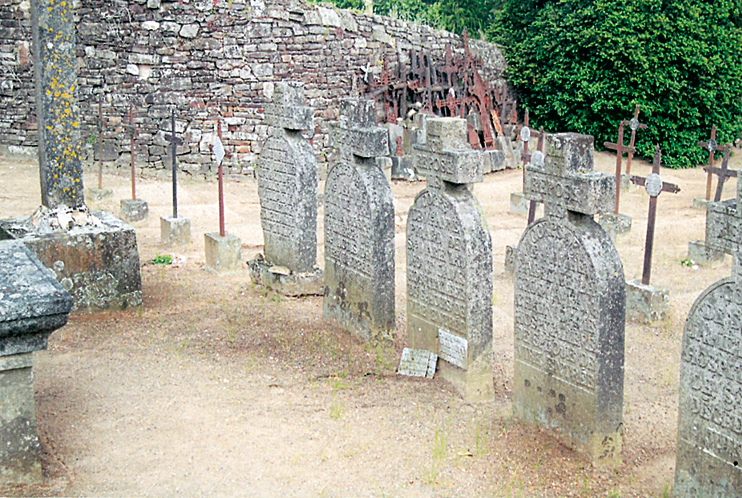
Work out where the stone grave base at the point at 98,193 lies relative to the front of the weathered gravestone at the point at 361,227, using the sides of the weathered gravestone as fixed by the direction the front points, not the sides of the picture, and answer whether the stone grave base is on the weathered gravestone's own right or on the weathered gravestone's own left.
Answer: on the weathered gravestone's own right

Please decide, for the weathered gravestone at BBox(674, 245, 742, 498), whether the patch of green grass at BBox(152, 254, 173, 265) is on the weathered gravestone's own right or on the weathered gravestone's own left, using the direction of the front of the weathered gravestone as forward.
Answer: on the weathered gravestone's own right

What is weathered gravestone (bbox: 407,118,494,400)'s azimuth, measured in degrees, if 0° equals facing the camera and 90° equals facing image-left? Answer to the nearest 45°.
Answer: approximately 45°

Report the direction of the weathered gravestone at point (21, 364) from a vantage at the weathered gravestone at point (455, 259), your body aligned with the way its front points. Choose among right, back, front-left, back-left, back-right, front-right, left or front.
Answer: front

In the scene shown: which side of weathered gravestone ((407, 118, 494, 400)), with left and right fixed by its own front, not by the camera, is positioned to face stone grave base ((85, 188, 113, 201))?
right

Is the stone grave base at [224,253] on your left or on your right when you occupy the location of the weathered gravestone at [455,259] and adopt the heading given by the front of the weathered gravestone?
on your right

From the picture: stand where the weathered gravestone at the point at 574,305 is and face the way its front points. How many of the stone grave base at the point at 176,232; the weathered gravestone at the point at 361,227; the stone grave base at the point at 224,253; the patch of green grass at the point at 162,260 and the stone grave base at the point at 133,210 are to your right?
5

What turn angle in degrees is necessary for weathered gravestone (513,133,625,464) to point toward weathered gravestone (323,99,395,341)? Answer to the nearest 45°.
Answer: approximately 90° to its right

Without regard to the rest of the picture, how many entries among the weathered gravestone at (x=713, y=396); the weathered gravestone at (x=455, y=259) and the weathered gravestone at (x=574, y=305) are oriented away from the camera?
0

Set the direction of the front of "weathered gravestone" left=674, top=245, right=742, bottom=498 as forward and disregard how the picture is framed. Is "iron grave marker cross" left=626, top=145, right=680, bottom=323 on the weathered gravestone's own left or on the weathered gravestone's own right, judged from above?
on the weathered gravestone's own right

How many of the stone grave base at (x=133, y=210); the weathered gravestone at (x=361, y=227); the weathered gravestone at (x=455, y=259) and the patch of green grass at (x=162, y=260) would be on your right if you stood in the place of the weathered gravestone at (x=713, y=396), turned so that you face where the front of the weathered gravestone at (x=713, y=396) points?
4

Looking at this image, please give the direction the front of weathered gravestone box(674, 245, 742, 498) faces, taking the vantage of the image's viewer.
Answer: facing the viewer and to the left of the viewer

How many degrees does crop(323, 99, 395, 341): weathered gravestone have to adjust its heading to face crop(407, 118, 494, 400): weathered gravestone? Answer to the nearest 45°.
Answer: approximately 90° to its left

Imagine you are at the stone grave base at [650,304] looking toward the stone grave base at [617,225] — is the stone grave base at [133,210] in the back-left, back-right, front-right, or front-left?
front-left

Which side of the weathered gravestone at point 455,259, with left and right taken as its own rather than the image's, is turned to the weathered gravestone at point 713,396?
left

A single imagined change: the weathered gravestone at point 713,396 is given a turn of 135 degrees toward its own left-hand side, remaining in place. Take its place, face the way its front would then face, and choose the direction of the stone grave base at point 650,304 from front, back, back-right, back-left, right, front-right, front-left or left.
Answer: left
